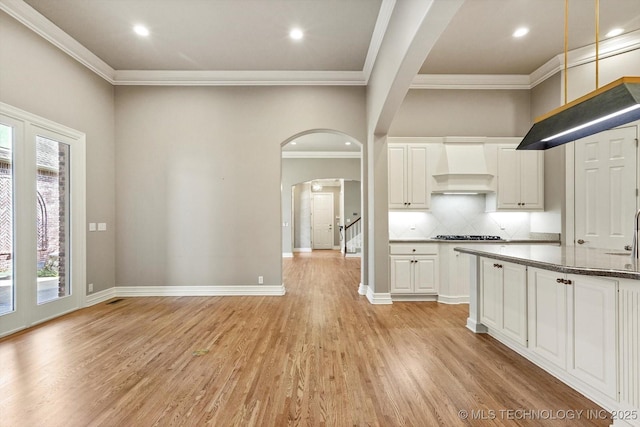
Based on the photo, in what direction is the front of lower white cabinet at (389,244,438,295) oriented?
toward the camera

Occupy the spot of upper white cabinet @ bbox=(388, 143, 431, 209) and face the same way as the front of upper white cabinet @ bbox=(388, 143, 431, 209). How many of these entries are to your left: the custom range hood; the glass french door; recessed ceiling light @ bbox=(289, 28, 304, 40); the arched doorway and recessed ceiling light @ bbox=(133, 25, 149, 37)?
1

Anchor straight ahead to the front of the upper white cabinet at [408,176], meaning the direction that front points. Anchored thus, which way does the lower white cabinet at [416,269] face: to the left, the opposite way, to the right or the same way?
the same way

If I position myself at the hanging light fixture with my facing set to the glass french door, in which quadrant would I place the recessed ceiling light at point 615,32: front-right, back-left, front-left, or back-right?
back-right

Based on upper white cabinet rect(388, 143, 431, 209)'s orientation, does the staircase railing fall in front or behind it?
behind

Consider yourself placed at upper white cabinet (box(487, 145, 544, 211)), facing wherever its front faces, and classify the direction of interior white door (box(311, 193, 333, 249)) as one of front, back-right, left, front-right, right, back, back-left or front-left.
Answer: back-right

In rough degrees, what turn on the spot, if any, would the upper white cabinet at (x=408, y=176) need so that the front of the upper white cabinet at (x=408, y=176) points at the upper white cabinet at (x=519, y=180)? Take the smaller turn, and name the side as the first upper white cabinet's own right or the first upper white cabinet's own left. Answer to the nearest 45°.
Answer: approximately 90° to the first upper white cabinet's own left

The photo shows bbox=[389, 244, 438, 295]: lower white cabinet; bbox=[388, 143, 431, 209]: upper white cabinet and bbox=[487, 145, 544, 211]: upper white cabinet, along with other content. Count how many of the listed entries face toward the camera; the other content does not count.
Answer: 3

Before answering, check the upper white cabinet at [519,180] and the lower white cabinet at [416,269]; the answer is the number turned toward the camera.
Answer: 2

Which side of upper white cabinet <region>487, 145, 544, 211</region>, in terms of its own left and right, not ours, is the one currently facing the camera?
front

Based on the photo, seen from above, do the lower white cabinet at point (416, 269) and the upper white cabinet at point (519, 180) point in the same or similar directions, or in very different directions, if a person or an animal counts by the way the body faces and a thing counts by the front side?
same or similar directions

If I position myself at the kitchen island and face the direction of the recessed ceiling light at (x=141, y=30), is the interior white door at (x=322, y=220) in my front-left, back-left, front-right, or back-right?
front-right

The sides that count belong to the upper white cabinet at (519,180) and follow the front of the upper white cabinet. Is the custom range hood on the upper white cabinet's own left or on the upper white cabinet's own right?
on the upper white cabinet's own right

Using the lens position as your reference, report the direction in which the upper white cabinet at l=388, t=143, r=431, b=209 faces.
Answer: facing the viewer

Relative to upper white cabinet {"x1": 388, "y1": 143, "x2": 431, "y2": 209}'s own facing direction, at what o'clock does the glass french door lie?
The glass french door is roughly at 2 o'clock from the upper white cabinet.

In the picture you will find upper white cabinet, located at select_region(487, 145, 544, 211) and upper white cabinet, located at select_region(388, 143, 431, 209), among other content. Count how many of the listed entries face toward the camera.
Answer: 2

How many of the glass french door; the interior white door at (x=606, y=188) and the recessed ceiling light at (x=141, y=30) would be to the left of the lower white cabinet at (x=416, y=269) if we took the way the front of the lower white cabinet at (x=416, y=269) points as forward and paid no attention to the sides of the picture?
1
